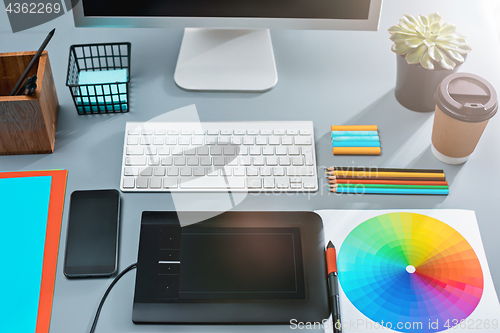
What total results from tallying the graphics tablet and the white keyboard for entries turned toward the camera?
2

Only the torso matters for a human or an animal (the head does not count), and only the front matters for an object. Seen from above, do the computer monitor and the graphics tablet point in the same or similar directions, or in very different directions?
same or similar directions

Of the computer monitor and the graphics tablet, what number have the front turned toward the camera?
2

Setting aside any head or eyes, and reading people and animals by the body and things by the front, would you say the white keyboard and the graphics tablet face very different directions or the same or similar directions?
same or similar directions

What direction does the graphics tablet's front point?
toward the camera

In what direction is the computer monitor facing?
toward the camera

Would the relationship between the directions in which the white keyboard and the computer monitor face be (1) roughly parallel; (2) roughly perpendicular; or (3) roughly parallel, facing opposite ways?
roughly parallel

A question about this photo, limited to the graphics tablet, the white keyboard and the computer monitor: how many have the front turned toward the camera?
3
